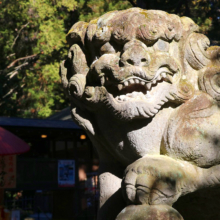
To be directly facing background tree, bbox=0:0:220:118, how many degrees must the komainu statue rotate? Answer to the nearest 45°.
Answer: approximately 135° to its right

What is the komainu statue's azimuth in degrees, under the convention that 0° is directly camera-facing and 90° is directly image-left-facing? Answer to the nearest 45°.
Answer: approximately 45°
